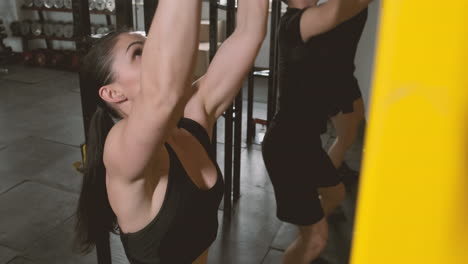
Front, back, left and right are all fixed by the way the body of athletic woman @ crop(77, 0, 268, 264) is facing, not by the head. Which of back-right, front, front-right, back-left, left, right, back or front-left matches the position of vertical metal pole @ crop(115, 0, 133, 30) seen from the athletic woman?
back-left

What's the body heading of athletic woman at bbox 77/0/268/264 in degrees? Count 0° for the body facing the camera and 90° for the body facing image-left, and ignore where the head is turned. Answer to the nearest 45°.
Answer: approximately 315°

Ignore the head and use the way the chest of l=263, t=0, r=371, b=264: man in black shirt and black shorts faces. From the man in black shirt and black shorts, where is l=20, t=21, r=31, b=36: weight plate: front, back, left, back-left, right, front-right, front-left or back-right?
back-left

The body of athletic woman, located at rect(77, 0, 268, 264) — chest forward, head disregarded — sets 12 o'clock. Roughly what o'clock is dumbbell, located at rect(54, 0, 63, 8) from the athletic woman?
The dumbbell is roughly at 7 o'clock from the athletic woman.

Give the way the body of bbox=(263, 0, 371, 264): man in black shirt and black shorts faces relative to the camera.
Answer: to the viewer's right

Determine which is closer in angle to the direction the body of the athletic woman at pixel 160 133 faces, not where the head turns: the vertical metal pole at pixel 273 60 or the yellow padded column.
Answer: the yellow padded column

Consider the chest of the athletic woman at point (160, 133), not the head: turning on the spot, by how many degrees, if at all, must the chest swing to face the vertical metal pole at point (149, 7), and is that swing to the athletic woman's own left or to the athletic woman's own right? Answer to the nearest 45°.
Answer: approximately 135° to the athletic woman's own left
